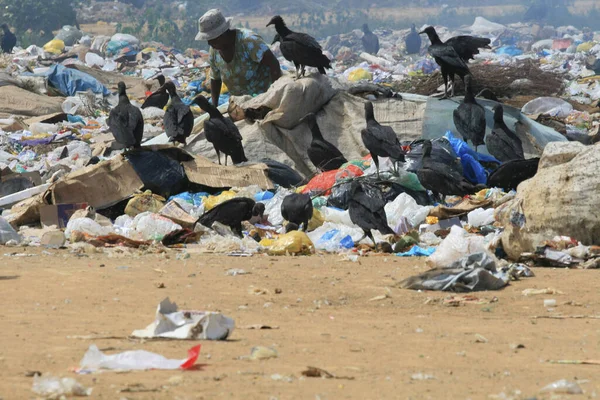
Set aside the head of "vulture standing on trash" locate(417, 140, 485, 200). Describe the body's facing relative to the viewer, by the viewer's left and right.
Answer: facing to the left of the viewer

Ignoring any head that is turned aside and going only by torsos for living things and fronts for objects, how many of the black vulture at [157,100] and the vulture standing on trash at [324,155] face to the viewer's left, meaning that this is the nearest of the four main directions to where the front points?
1

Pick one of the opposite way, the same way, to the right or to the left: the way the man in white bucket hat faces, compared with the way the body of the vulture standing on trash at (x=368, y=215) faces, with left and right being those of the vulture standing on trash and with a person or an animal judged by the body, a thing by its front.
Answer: to the left
